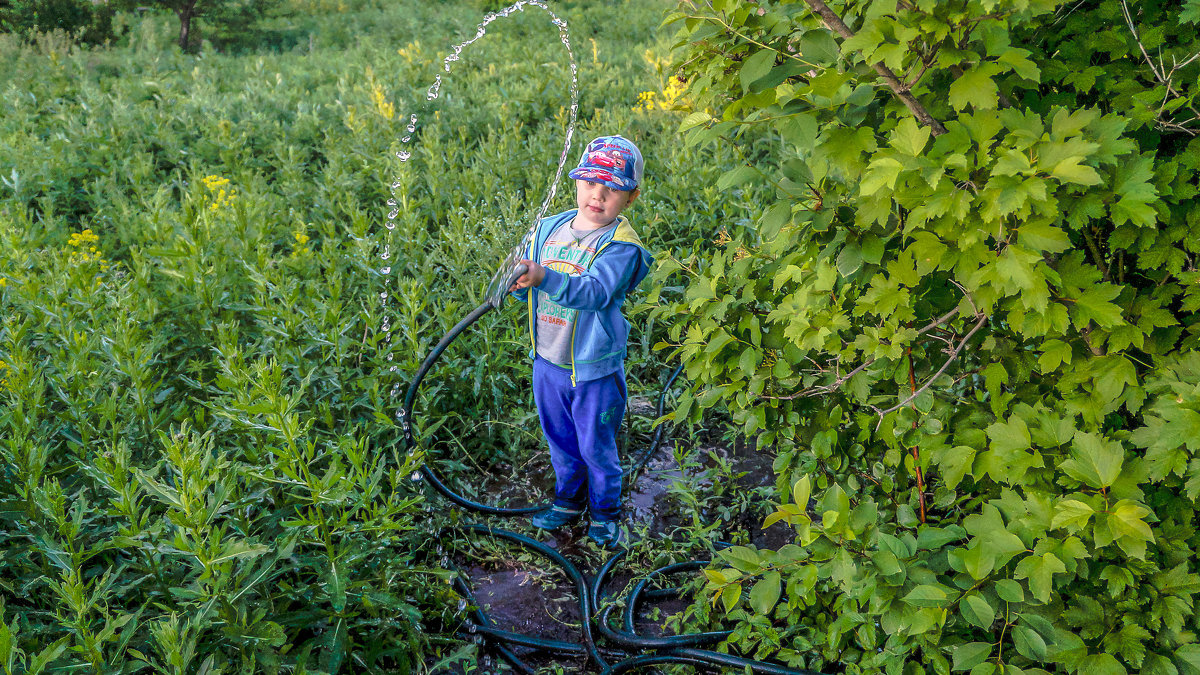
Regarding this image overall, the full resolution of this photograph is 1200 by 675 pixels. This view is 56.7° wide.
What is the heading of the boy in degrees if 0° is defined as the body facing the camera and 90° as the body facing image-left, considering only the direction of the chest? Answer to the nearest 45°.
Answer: approximately 45°

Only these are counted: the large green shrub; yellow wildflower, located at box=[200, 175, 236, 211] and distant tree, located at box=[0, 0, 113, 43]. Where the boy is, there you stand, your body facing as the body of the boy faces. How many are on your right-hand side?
2

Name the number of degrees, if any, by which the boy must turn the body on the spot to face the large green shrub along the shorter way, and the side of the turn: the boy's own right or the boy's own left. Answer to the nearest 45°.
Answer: approximately 90° to the boy's own left

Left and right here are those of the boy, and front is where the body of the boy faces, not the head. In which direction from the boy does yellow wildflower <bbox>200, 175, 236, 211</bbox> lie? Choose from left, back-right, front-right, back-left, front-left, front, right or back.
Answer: right

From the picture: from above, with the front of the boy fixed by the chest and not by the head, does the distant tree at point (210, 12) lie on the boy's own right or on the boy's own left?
on the boy's own right

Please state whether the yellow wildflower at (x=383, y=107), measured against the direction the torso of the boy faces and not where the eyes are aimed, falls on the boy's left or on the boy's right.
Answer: on the boy's right
